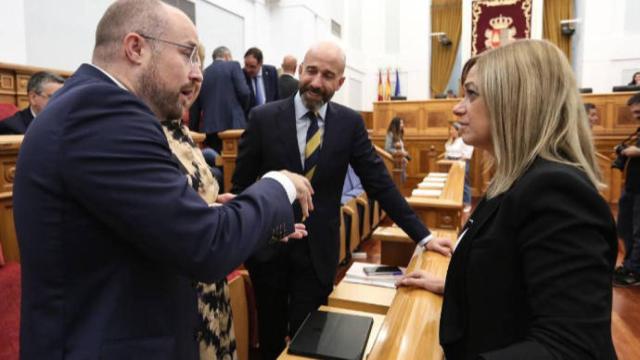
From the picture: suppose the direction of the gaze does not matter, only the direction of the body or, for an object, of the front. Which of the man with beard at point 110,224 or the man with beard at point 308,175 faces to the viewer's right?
the man with beard at point 110,224

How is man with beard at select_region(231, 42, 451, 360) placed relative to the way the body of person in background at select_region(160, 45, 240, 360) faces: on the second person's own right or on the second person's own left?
on the second person's own left

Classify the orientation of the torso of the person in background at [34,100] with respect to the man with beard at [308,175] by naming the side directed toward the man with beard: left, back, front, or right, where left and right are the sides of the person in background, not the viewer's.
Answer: front

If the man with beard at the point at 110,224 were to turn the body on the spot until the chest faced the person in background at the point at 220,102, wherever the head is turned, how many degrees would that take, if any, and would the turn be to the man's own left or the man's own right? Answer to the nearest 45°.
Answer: approximately 90° to the man's own left

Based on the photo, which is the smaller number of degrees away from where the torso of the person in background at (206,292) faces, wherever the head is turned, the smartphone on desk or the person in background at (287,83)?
the smartphone on desk

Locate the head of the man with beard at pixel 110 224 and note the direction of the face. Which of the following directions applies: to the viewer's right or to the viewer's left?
to the viewer's right

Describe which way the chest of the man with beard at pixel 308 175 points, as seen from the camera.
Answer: toward the camera

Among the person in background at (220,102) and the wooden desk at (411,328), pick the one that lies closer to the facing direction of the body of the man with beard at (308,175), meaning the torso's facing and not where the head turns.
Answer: the wooden desk

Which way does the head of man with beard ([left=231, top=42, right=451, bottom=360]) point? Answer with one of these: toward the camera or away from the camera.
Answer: toward the camera

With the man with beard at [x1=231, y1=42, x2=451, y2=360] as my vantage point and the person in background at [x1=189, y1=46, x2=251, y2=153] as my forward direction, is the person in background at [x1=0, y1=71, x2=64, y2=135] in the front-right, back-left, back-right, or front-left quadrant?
front-left

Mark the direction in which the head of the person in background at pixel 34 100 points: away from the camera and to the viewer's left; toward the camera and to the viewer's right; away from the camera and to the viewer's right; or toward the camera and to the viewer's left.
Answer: toward the camera and to the viewer's right

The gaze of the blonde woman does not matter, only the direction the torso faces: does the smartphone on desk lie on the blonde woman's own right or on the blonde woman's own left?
on the blonde woman's own right

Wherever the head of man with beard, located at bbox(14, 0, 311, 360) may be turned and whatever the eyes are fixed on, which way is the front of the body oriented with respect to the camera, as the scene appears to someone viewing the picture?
to the viewer's right

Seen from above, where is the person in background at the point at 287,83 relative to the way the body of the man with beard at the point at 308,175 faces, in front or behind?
behind

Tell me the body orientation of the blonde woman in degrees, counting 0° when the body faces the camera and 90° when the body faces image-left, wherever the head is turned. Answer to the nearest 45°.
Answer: approximately 90°
